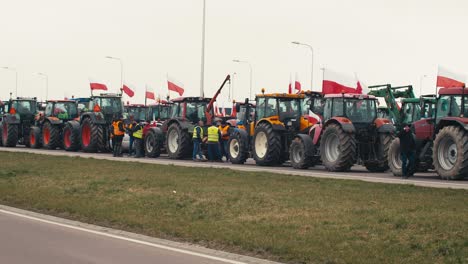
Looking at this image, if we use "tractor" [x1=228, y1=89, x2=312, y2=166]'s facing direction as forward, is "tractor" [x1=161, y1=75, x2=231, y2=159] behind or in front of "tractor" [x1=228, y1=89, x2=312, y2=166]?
in front

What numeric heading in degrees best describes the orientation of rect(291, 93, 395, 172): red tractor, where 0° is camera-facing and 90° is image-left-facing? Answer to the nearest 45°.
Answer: approximately 135°

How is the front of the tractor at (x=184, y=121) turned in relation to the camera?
facing away from the viewer and to the left of the viewer

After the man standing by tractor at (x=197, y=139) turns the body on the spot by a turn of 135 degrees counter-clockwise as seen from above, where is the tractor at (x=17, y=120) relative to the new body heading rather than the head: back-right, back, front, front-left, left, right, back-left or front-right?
front

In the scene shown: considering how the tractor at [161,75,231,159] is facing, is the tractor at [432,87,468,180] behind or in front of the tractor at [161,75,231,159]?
behind

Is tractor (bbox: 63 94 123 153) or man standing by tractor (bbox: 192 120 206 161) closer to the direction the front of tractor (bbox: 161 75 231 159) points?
the tractor

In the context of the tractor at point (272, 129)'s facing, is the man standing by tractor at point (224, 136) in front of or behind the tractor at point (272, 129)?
in front

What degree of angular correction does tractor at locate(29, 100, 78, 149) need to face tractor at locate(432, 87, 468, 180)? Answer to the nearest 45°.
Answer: approximately 180°

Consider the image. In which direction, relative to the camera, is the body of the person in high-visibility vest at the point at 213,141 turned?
away from the camera
